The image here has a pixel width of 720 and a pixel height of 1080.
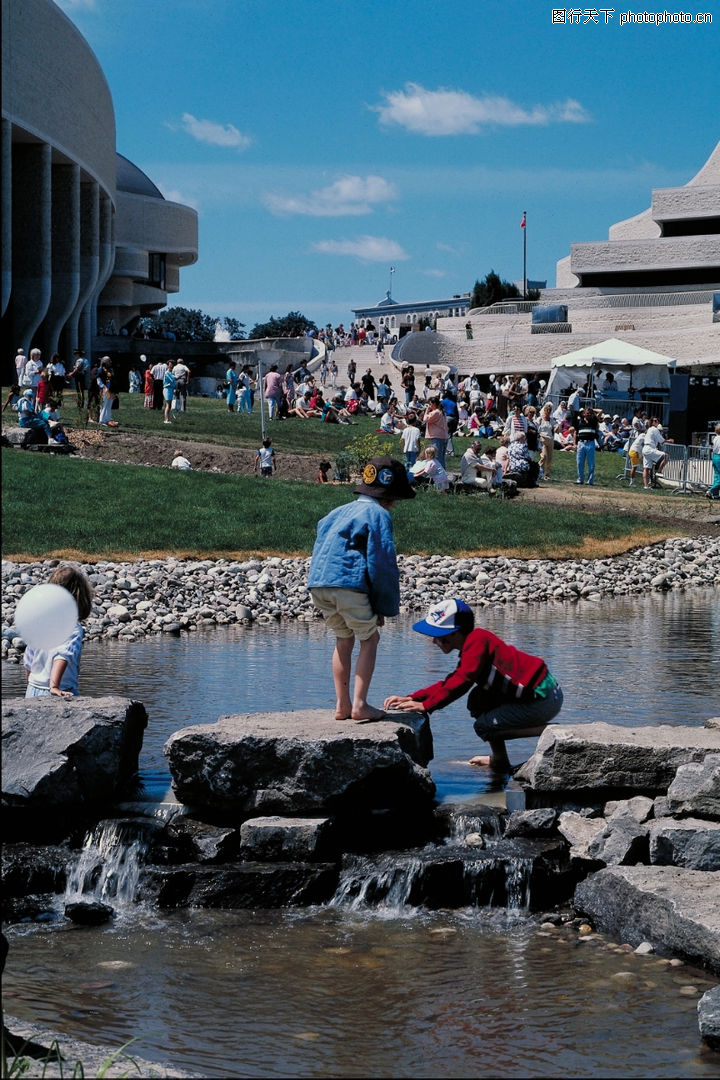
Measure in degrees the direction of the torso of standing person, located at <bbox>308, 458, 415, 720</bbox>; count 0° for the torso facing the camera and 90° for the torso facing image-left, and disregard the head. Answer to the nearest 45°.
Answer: approximately 225°

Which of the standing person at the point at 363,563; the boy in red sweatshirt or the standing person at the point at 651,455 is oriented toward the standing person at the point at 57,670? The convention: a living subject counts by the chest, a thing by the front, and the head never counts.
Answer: the boy in red sweatshirt

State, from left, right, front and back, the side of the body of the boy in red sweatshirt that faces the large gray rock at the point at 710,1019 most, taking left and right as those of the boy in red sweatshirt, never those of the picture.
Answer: left

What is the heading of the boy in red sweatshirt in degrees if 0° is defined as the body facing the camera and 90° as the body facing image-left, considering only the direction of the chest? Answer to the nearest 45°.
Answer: approximately 90°

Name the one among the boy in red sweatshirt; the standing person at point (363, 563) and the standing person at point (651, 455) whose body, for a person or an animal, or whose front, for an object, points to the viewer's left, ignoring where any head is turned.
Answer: the boy in red sweatshirt

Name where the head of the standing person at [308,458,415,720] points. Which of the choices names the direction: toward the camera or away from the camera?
away from the camera

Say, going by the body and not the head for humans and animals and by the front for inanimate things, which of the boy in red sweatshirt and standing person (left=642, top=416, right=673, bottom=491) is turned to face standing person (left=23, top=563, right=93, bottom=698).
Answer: the boy in red sweatshirt

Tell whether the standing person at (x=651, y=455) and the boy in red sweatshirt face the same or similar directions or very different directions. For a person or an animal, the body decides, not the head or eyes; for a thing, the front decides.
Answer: very different directions

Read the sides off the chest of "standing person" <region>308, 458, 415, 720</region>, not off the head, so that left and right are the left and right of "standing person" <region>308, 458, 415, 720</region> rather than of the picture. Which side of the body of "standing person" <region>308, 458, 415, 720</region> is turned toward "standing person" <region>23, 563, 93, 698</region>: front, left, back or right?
left
